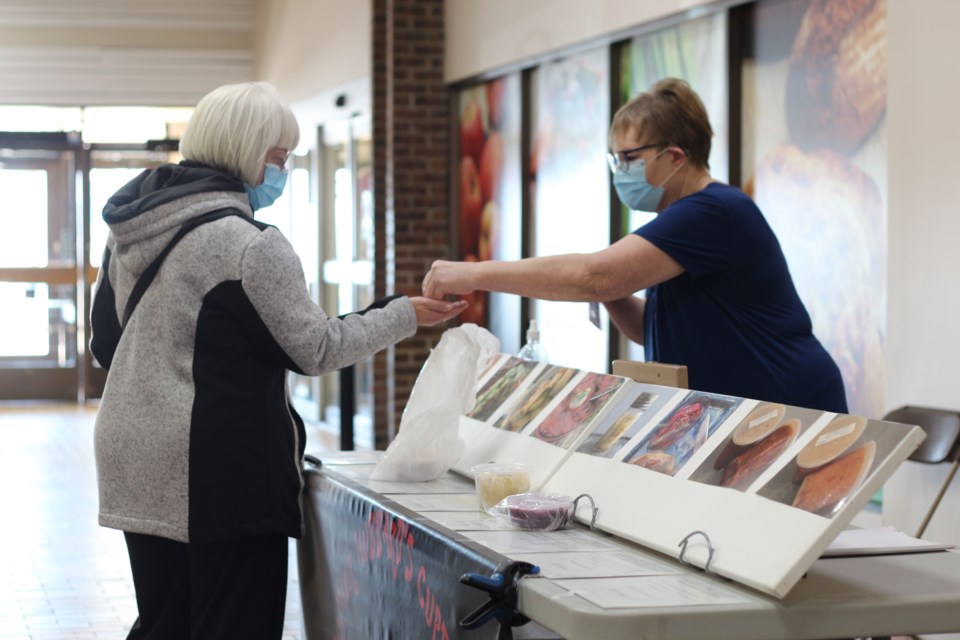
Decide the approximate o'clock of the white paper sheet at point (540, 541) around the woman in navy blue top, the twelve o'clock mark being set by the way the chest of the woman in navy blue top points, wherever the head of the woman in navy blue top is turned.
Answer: The white paper sheet is roughly at 10 o'clock from the woman in navy blue top.

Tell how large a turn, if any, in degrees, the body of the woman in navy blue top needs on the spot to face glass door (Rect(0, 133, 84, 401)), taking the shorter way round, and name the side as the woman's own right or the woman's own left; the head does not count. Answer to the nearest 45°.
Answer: approximately 45° to the woman's own right

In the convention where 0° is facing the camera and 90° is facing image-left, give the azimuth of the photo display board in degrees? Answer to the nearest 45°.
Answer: approximately 45°

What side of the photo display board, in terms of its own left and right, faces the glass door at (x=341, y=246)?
right

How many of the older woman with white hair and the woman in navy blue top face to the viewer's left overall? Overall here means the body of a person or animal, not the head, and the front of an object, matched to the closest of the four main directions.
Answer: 1

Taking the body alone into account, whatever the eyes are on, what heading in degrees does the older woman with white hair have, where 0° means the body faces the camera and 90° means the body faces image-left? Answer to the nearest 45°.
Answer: approximately 225°

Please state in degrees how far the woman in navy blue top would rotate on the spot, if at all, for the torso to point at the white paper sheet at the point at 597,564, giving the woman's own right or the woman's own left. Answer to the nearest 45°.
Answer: approximately 90° to the woman's own left

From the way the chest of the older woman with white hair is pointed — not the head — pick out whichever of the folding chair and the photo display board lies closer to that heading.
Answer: the folding chair

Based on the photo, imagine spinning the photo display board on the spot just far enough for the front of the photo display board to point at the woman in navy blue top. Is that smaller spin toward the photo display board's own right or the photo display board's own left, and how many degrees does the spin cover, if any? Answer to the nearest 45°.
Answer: approximately 135° to the photo display board's own right

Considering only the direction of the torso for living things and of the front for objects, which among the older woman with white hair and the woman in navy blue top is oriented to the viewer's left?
the woman in navy blue top

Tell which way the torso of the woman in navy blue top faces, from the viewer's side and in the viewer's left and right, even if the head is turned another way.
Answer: facing to the left of the viewer

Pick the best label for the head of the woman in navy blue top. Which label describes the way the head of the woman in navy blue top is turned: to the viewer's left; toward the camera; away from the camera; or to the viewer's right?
to the viewer's left

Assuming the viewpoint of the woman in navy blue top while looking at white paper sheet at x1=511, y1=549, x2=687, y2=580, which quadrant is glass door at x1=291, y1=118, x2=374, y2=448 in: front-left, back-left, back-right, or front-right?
back-right

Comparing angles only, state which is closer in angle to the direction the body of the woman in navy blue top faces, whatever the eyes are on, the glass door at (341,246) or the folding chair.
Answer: the glass door
